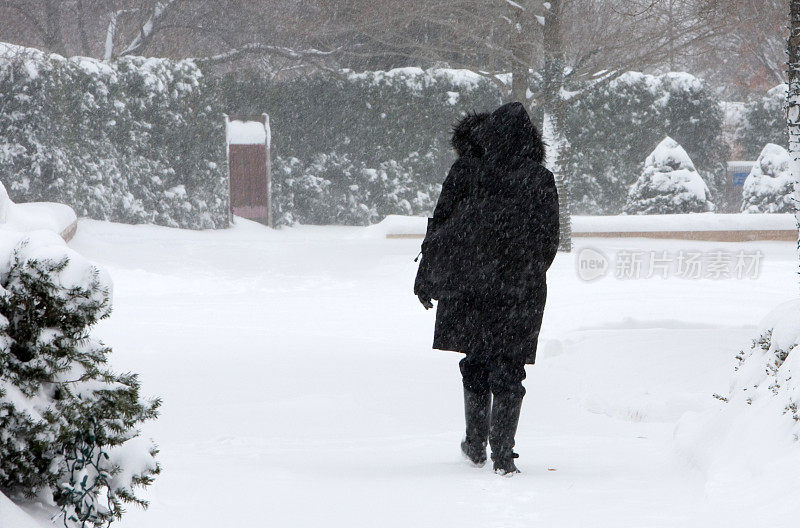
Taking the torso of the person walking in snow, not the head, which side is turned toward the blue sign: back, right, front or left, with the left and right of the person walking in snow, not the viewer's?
front

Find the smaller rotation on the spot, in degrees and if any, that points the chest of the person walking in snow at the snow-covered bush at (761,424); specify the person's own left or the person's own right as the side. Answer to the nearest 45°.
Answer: approximately 90° to the person's own right

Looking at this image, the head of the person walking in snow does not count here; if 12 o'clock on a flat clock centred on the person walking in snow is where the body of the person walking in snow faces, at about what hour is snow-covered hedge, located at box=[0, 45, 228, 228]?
The snow-covered hedge is roughly at 11 o'clock from the person walking in snow.

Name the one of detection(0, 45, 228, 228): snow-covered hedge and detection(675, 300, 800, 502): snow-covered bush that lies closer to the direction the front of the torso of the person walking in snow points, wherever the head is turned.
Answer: the snow-covered hedge

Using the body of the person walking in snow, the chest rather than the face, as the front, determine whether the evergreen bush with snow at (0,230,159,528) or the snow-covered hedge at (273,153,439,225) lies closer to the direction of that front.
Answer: the snow-covered hedge

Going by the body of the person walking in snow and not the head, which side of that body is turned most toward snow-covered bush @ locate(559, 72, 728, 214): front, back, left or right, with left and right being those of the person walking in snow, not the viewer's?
front

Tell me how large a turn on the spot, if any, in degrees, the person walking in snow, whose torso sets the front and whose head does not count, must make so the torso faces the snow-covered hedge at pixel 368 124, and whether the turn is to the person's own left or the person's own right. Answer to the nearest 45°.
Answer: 0° — they already face it

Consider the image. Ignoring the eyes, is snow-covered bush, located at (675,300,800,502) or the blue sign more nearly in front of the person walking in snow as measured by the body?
the blue sign

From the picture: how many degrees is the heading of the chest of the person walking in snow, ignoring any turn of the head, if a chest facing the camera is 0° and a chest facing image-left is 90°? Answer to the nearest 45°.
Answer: approximately 180°

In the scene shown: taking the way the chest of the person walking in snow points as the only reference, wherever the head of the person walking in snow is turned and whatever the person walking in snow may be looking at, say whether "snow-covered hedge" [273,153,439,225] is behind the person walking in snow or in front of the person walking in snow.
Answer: in front

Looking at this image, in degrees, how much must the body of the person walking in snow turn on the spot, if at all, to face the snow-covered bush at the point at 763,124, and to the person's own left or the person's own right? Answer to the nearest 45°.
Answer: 0° — they already face it

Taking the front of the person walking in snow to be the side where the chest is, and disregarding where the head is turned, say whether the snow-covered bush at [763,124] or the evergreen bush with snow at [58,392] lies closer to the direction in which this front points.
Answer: the snow-covered bush

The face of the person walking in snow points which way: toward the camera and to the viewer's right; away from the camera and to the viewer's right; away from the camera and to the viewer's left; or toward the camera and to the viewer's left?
away from the camera and to the viewer's left
